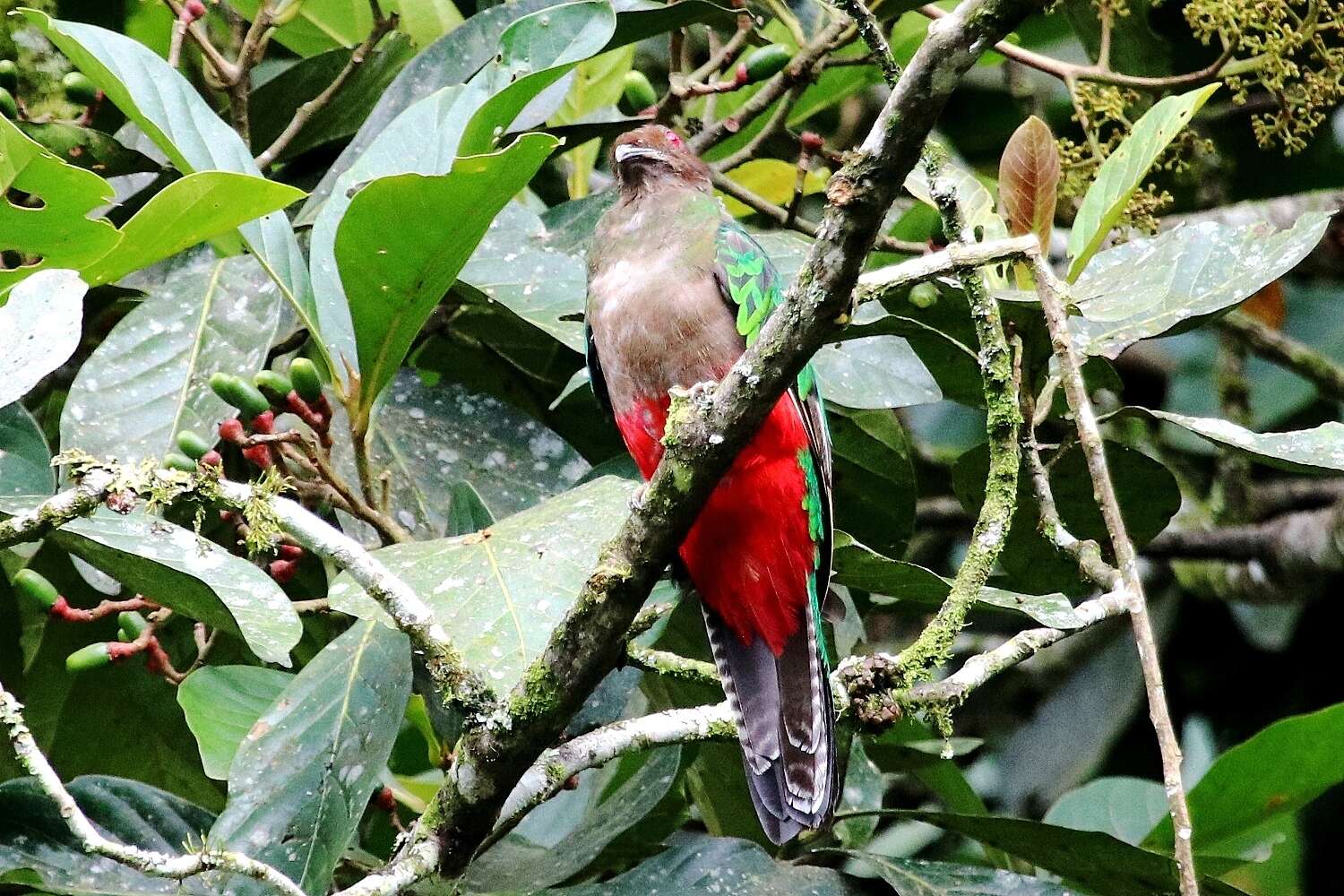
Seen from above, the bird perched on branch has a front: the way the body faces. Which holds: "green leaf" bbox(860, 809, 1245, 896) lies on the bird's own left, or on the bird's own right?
on the bird's own left

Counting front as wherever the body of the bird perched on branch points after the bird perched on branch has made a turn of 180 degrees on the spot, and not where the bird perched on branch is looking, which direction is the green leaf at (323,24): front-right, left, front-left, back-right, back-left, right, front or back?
left

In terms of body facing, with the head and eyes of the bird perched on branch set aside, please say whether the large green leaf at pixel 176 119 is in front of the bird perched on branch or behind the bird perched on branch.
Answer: in front

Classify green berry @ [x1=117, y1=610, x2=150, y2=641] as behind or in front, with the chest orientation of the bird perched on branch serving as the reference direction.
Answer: in front

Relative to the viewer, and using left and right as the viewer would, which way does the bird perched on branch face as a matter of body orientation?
facing the viewer and to the left of the viewer
